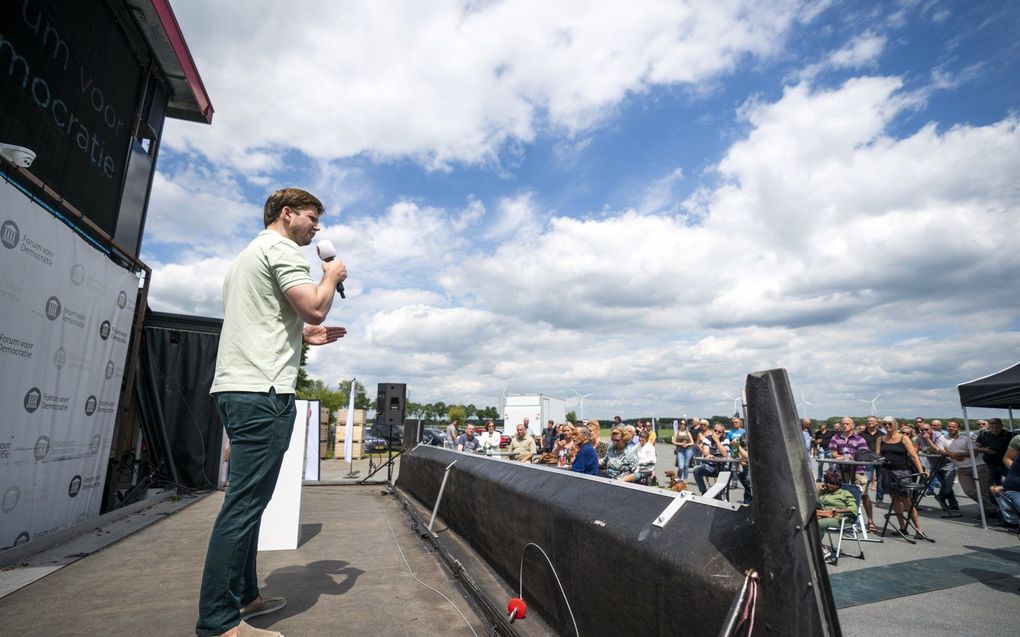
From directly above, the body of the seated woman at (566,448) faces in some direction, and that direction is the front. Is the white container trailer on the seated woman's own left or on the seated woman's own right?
on the seated woman's own right

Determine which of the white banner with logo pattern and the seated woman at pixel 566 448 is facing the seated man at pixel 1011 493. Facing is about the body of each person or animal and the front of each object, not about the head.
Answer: the white banner with logo pattern

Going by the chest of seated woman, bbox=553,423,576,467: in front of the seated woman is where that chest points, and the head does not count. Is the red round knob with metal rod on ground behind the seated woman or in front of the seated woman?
in front

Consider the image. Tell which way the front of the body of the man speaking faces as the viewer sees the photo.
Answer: to the viewer's right

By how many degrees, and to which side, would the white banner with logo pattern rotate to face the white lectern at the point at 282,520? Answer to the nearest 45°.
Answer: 0° — it already faces it

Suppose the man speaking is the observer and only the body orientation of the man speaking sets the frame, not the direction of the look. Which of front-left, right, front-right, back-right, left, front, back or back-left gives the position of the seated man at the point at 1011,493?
front

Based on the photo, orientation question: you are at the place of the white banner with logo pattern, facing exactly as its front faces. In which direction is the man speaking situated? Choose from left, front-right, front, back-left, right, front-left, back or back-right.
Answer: front-right

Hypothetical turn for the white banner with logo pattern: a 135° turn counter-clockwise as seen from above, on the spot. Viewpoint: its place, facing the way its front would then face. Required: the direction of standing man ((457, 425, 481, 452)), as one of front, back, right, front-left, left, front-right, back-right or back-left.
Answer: front-right

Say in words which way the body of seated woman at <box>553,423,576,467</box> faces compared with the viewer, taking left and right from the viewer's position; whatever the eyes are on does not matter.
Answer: facing the viewer and to the left of the viewer

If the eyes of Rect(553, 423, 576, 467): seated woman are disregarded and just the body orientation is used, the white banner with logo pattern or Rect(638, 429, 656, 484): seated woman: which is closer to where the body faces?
the white banner with logo pattern

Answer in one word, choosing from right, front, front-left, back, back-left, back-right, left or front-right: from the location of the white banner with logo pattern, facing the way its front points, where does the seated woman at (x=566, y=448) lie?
front-left

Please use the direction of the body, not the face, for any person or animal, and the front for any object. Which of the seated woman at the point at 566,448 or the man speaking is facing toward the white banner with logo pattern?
the seated woman

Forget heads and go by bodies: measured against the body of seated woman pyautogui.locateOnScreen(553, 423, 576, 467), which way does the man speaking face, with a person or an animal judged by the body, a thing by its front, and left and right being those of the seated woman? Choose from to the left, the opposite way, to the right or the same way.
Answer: the opposite way

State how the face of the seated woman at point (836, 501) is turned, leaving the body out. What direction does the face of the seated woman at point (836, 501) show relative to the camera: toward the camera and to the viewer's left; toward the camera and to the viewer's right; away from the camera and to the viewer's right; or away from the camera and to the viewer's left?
toward the camera and to the viewer's left

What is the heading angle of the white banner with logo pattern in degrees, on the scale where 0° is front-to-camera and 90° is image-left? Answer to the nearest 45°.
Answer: approximately 315°

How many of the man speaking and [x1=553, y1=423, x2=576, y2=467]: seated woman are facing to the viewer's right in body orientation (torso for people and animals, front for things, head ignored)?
1

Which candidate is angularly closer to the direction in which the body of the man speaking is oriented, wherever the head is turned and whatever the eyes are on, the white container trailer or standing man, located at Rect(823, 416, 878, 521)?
the standing man

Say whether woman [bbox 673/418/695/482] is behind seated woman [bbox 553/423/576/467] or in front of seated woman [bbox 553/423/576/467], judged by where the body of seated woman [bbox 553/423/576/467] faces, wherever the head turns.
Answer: behind

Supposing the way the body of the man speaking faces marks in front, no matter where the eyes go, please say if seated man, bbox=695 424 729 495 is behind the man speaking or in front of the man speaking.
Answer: in front
